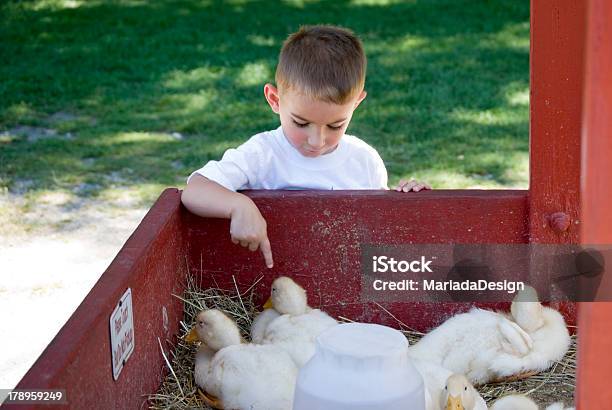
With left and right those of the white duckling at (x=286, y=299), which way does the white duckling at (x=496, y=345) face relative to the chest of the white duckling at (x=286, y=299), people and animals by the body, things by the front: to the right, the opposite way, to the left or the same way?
the opposite way

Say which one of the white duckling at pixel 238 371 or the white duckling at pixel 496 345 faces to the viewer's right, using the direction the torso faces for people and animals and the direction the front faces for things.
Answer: the white duckling at pixel 496 345

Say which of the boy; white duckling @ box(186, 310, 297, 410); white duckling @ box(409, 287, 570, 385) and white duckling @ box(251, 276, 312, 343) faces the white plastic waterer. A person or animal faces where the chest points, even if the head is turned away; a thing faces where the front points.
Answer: the boy

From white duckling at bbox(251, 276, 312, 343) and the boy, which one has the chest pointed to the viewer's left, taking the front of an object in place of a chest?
the white duckling

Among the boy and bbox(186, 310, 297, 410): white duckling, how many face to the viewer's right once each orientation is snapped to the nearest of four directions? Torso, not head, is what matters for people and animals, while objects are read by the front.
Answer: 0

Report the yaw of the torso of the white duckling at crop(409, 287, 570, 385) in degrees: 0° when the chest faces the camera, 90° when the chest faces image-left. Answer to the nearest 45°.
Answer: approximately 270°

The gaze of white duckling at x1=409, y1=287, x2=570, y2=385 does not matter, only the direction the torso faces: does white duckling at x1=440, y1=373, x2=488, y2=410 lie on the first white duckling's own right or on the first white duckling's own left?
on the first white duckling's own right

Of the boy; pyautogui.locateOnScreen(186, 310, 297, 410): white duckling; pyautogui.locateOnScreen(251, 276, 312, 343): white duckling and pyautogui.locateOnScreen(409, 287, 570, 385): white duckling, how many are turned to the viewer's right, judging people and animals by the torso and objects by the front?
1

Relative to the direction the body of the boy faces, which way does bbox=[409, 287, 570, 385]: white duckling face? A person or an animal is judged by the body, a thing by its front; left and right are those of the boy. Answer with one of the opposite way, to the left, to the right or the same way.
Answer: to the left

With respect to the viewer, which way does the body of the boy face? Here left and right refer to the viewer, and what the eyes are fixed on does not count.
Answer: facing the viewer

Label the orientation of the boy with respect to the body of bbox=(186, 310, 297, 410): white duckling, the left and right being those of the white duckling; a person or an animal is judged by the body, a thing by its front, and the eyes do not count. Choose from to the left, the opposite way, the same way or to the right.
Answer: to the left

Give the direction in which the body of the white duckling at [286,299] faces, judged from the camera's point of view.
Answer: to the viewer's left

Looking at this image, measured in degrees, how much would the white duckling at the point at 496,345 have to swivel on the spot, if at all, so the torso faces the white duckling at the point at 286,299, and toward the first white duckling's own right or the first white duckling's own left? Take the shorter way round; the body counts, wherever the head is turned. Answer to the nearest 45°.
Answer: approximately 180°

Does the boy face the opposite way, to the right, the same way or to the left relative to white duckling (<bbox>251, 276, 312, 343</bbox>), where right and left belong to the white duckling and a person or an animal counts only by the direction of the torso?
to the left

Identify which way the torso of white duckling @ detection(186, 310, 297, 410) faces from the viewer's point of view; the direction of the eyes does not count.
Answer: to the viewer's left
